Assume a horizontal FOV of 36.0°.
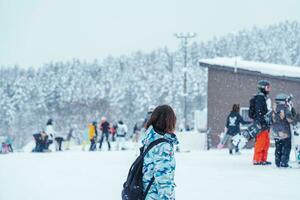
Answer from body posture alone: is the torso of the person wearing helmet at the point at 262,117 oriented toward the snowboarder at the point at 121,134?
no

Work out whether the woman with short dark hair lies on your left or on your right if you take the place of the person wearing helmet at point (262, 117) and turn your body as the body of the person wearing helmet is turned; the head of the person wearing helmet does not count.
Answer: on your right

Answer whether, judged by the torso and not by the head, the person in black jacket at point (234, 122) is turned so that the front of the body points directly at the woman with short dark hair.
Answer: no
